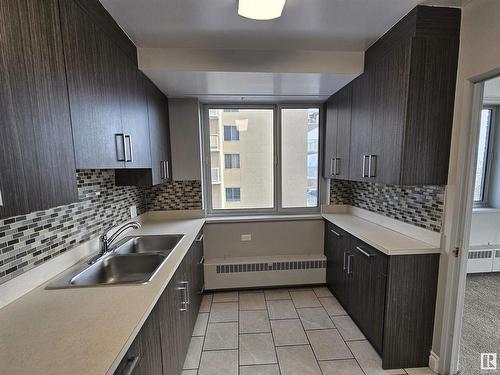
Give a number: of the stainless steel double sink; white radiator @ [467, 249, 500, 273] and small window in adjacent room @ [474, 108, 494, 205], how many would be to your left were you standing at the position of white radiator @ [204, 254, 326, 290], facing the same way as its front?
2

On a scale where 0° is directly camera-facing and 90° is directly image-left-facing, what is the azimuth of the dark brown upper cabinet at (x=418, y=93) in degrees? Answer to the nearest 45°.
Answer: approximately 45°

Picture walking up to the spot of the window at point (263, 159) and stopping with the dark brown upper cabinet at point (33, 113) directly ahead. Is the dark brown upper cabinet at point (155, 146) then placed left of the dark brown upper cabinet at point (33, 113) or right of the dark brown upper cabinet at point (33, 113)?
right

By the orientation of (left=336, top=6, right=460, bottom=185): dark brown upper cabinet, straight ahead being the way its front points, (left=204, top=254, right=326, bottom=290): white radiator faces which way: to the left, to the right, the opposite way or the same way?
to the left

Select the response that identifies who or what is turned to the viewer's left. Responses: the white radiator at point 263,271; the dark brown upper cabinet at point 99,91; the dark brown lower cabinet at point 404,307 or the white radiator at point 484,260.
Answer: the dark brown lower cabinet

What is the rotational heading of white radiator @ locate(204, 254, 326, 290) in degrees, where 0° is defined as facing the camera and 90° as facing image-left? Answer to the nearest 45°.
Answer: approximately 0°

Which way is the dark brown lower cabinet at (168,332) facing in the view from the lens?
facing to the right of the viewer

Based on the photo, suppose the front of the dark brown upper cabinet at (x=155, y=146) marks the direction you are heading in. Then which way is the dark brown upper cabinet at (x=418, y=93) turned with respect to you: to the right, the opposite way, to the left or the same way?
the opposite way

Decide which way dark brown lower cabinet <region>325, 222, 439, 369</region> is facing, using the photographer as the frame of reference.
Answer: facing to the left of the viewer

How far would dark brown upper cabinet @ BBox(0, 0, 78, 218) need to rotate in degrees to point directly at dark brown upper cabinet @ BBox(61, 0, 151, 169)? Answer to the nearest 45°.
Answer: approximately 90° to its left

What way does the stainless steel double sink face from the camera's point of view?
to the viewer's right

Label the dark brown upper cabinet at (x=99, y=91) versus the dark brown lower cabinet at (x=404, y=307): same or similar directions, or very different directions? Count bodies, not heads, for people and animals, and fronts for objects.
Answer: very different directions

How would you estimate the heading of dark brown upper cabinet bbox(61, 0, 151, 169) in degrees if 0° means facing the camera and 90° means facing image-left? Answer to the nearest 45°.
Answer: approximately 315°
